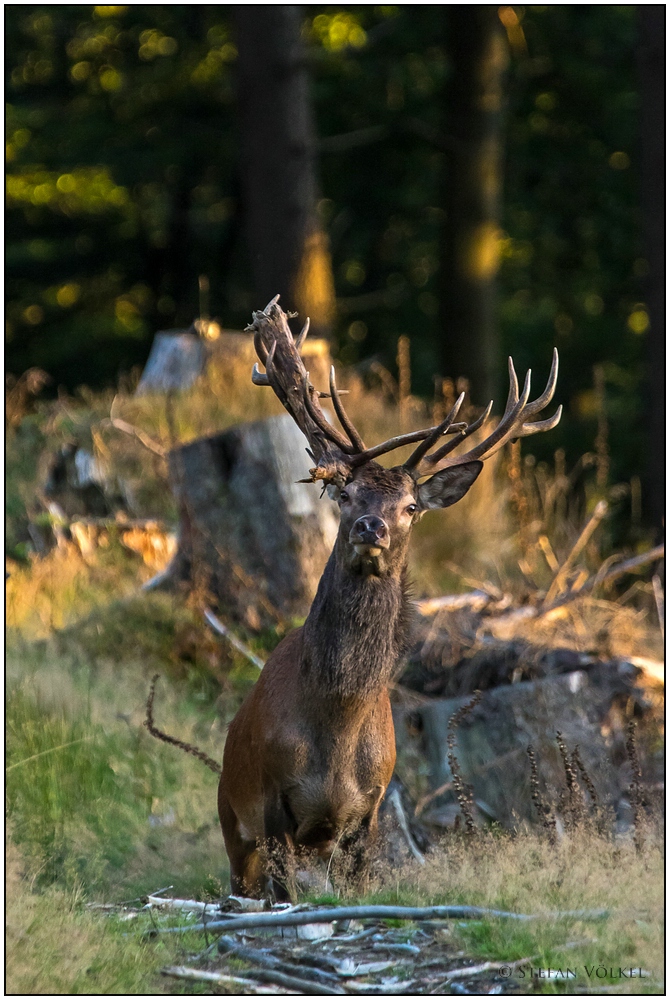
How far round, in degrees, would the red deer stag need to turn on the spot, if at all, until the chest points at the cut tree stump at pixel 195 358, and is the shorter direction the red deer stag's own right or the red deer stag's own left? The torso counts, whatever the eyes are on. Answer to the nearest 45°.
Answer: approximately 180°

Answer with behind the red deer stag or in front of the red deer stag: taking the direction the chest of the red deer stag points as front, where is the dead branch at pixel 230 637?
behind

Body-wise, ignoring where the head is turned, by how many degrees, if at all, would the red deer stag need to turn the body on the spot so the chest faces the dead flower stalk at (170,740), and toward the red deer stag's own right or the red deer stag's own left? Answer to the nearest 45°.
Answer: approximately 135° to the red deer stag's own right

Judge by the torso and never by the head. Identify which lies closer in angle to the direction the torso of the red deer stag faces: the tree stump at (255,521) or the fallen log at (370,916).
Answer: the fallen log

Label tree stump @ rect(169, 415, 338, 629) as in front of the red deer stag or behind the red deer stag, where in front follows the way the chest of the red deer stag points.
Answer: behind

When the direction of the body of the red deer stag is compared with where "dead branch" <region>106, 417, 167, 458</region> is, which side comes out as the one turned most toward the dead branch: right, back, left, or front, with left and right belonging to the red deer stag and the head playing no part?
back

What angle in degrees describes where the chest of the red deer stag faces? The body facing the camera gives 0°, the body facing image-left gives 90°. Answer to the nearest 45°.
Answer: approximately 0°

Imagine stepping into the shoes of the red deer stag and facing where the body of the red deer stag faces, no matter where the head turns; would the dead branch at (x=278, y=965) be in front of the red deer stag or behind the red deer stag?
in front

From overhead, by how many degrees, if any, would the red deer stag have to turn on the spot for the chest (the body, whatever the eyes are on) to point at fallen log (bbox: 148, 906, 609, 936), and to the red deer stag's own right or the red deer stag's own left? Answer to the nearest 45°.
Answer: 0° — it already faces it

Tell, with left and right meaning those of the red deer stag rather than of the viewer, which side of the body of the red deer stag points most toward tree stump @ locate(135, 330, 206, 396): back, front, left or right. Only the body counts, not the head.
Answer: back
